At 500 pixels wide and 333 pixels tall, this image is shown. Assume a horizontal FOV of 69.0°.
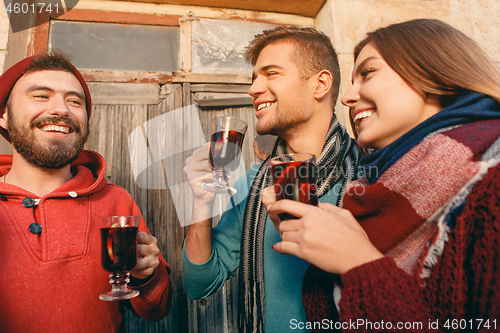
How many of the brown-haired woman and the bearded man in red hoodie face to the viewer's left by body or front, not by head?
1

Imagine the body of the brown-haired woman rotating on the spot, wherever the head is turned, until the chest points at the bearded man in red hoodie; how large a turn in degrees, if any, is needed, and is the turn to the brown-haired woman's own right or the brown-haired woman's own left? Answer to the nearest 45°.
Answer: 0° — they already face them

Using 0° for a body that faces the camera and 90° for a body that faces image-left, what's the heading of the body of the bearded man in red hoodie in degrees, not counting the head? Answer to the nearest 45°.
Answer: approximately 0°

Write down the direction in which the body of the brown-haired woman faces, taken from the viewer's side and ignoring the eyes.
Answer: to the viewer's left

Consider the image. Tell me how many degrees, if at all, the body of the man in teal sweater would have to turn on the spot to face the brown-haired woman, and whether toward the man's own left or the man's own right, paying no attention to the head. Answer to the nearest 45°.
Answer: approximately 90° to the man's own left

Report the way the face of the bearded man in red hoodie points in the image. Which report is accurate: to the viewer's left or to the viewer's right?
to the viewer's right

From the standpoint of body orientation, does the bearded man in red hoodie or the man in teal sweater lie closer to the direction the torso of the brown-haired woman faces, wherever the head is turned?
the bearded man in red hoodie

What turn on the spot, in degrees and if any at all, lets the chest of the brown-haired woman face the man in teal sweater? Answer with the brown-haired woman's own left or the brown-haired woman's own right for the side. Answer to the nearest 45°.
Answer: approximately 45° to the brown-haired woman's own right
